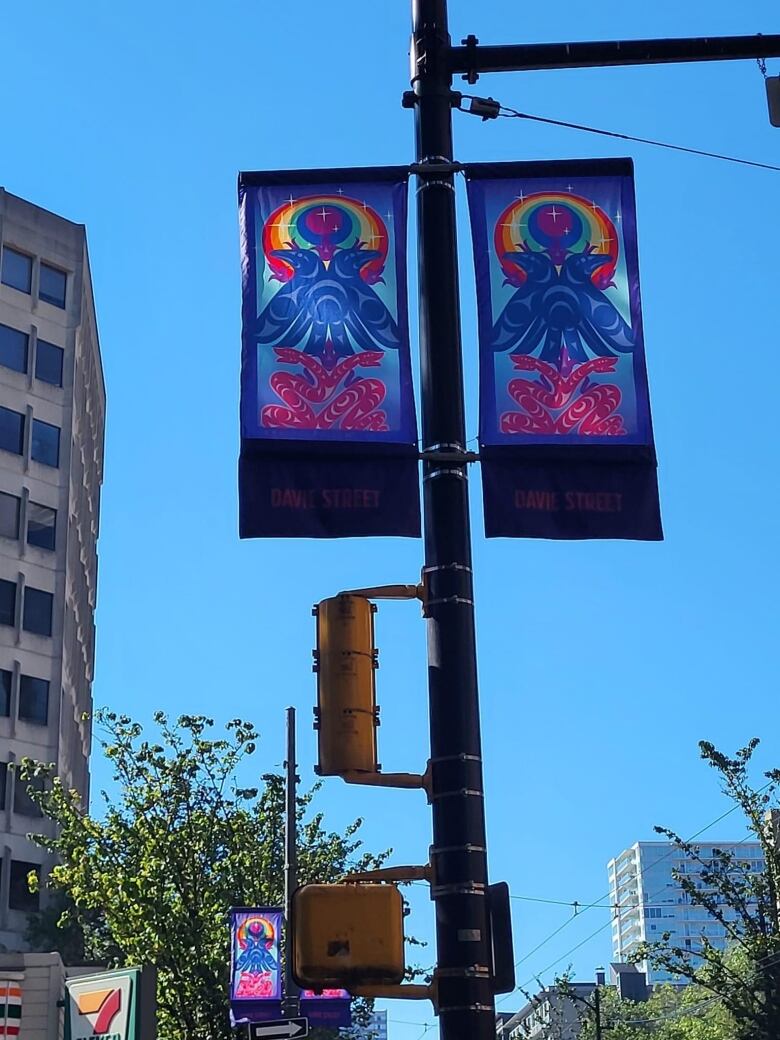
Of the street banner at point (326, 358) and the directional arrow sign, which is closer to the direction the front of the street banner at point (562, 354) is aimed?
the street banner

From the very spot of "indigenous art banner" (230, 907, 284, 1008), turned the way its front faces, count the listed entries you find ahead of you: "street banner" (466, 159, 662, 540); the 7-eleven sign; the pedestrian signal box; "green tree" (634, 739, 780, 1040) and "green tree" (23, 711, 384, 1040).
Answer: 3

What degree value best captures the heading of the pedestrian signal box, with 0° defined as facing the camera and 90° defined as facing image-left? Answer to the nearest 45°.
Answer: approximately 180°

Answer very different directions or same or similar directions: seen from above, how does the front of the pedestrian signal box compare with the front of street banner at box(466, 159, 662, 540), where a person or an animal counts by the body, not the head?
very different directions

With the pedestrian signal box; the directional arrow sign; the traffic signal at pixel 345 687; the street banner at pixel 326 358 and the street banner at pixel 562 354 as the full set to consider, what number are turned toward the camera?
3

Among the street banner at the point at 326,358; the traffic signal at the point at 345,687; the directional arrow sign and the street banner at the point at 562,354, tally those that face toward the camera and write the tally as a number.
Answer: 3

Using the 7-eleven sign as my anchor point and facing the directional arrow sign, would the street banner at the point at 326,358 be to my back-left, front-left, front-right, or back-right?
back-right

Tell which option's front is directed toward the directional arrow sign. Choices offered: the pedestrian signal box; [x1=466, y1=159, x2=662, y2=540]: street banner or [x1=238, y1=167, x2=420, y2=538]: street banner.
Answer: the pedestrian signal box

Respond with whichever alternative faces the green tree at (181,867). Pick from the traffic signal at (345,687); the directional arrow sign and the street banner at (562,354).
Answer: the traffic signal

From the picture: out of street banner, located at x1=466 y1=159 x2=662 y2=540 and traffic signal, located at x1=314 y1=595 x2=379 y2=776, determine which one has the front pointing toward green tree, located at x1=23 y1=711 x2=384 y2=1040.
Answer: the traffic signal

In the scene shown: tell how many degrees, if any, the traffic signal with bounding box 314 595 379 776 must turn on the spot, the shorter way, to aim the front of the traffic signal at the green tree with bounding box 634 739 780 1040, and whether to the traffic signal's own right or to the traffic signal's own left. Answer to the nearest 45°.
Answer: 0° — it already faces it

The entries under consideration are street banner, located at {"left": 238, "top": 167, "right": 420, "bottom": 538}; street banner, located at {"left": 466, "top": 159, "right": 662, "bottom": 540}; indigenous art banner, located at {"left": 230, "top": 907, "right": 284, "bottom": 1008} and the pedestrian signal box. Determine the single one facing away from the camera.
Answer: the pedestrian signal box

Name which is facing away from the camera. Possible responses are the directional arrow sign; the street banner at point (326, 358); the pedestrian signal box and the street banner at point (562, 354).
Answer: the pedestrian signal box
